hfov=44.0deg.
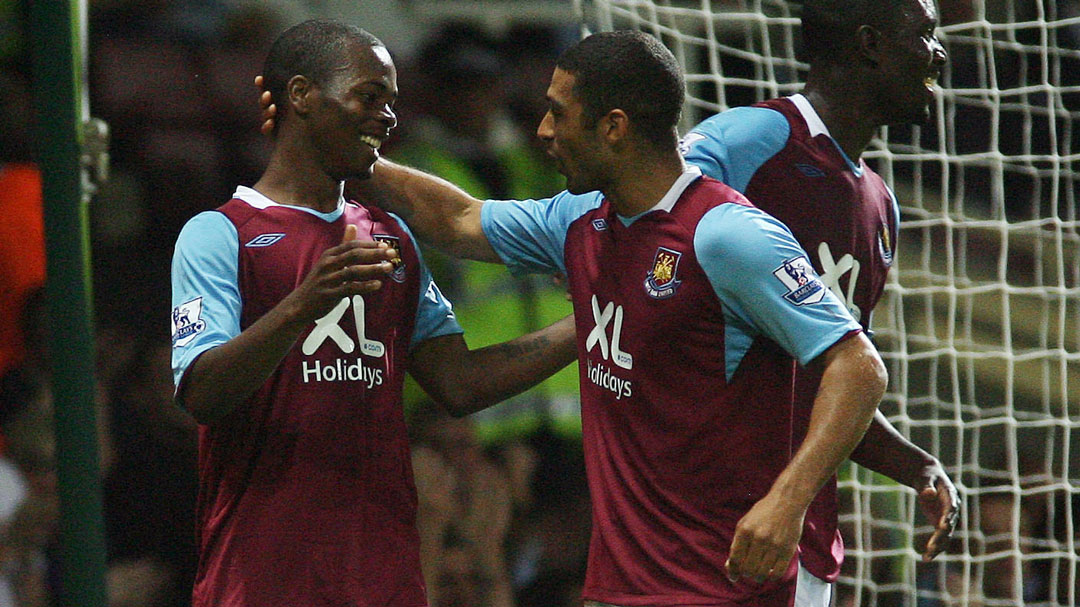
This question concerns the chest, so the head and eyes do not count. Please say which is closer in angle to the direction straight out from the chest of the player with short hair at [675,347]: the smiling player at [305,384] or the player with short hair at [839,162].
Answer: the smiling player

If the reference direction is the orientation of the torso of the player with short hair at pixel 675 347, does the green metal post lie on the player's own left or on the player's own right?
on the player's own right

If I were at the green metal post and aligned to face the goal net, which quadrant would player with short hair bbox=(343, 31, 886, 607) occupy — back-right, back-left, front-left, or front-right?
front-right

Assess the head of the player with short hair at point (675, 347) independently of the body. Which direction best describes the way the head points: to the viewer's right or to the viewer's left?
to the viewer's left

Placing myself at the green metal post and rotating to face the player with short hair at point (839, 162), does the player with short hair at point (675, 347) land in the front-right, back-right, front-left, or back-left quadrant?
front-right

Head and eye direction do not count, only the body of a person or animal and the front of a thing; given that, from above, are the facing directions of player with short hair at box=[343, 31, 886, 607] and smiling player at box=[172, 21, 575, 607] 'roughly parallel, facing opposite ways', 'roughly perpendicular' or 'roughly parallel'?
roughly perpendicular

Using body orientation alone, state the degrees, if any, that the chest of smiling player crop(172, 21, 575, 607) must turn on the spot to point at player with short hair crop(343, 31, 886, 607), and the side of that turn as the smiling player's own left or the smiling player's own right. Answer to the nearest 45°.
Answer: approximately 45° to the smiling player's own left

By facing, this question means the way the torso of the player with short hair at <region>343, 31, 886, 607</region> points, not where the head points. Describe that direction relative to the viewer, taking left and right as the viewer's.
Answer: facing the viewer and to the left of the viewer

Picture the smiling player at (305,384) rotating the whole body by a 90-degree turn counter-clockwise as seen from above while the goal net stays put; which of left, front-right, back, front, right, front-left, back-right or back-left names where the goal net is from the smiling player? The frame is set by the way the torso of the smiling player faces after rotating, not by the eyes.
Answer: front

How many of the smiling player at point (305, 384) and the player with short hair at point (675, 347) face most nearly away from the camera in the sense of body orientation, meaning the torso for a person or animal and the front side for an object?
0

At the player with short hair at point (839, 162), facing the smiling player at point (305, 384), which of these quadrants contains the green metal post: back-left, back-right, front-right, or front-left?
front-right

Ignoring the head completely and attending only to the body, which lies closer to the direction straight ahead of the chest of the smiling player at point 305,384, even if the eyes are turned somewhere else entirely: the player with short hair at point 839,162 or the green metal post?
the player with short hair

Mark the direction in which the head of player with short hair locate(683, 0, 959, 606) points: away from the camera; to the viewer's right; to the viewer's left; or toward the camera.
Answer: to the viewer's right

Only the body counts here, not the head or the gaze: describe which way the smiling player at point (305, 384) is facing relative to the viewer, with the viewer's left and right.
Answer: facing the viewer and to the right of the viewer
